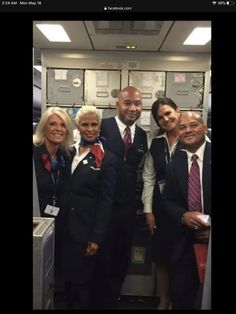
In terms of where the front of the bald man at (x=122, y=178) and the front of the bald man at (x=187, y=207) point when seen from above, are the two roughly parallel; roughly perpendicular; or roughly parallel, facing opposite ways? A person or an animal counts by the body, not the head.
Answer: roughly parallel

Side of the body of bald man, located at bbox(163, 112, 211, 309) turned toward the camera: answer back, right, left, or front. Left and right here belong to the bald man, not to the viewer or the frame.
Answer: front

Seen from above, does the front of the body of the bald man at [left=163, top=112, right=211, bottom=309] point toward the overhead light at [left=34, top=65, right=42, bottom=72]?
no

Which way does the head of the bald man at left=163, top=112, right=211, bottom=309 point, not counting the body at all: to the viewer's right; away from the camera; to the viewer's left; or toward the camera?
toward the camera

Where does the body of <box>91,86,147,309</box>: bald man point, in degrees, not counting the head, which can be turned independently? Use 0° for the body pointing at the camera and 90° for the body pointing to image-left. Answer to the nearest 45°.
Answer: approximately 0°

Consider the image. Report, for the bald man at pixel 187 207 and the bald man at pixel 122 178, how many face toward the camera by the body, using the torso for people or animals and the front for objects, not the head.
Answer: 2
